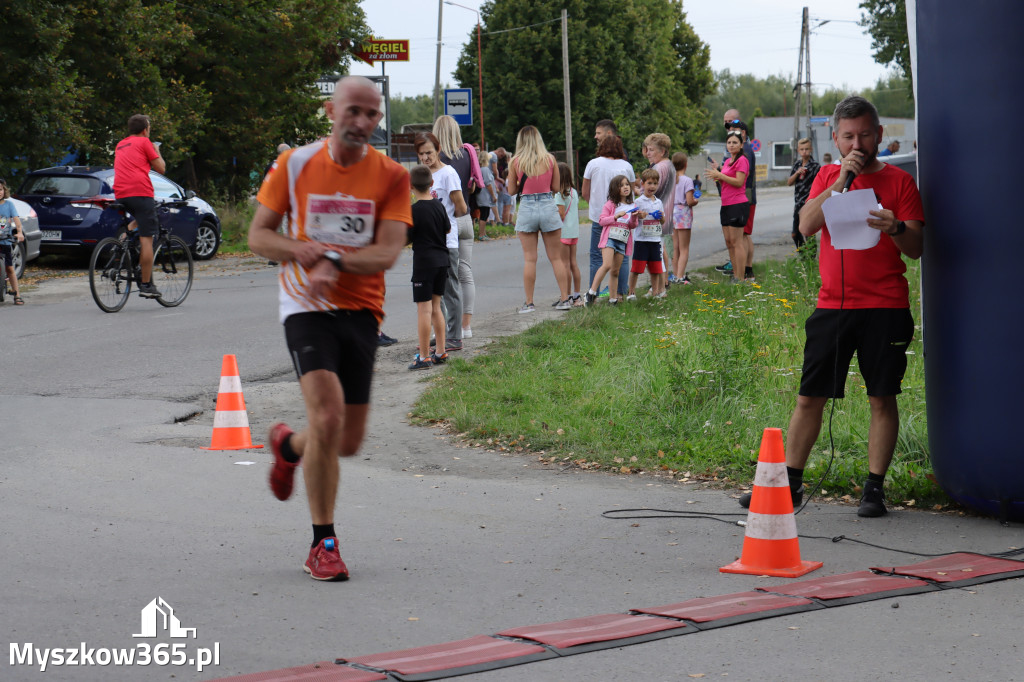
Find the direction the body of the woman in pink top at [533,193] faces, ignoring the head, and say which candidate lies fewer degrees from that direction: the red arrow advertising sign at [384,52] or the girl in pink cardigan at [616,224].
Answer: the red arrow advertising sign

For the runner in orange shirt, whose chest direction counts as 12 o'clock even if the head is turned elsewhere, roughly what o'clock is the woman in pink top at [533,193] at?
The woman in pink top is roughly at 8 o'clock from the runner in orange shirt.

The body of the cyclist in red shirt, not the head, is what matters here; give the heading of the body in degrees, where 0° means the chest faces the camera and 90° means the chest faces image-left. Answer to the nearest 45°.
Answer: approximately 225°

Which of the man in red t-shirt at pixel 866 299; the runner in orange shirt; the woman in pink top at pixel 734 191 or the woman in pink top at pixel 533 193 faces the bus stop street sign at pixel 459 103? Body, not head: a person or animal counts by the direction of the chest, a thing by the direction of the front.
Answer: the woman in pink top at pixel 533 193

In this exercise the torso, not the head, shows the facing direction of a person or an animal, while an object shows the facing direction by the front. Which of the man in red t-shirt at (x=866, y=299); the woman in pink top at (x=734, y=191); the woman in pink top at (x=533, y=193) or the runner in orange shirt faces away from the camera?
the woman in pink top at (x=533, y=193)

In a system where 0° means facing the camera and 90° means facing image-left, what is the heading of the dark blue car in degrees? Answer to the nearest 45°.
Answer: approximately 225°

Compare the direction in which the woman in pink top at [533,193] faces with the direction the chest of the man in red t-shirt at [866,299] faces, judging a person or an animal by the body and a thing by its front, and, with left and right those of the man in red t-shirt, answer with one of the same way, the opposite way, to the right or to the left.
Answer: the opposite way

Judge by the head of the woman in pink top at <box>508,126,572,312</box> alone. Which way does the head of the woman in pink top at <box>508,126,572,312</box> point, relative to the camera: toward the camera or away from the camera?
away from the camera
